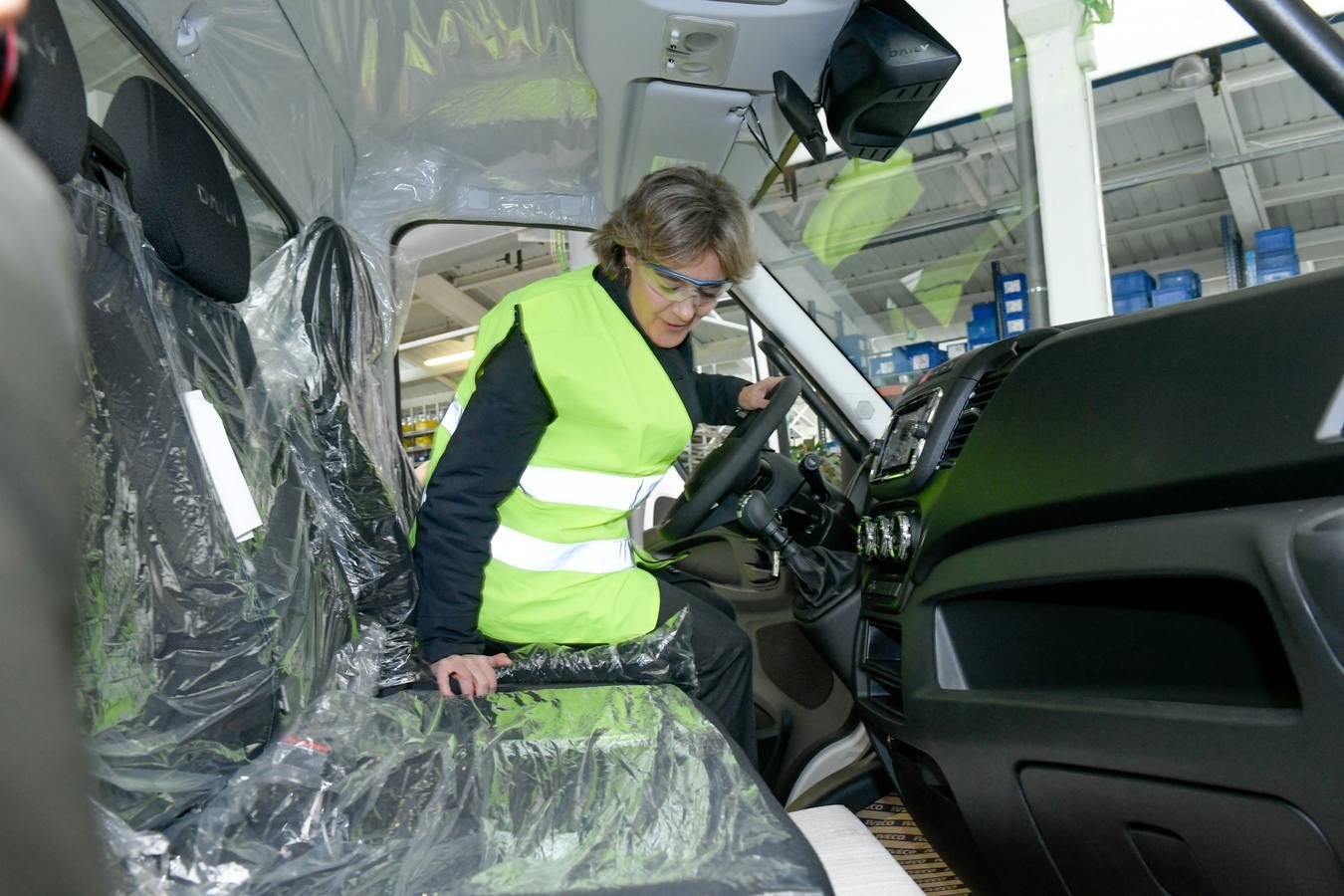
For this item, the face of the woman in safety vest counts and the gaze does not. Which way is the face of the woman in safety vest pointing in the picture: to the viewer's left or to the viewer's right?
to the viewer's right

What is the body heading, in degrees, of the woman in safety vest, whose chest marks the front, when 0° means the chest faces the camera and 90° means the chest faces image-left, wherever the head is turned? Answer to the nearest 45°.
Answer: approximately 315°

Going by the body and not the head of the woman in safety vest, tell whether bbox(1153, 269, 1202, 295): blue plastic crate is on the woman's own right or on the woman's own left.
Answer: on the woman's own left

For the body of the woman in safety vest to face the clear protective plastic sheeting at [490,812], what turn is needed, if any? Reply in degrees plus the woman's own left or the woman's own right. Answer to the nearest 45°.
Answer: approximately 45° to the woman's own right

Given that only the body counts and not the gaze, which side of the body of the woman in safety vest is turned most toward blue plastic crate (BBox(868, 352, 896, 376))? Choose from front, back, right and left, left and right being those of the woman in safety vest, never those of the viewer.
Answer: left

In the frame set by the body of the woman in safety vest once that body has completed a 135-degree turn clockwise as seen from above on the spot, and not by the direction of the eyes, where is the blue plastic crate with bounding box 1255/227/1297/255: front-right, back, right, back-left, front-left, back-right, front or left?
back-right

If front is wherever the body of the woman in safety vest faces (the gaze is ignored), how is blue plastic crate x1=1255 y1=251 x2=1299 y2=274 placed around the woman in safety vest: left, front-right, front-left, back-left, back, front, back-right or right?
left

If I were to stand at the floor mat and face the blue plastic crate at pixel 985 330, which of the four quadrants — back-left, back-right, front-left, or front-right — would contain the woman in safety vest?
front-left

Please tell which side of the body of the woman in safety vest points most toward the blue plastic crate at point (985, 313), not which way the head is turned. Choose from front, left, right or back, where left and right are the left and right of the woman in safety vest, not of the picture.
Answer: left

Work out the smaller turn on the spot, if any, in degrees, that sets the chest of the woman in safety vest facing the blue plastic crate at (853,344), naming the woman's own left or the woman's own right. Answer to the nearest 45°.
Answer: approximately 90° to the woman's own left

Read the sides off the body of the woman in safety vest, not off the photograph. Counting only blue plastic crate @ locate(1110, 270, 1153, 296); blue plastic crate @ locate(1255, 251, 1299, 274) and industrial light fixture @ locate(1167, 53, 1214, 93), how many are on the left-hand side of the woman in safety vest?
3
